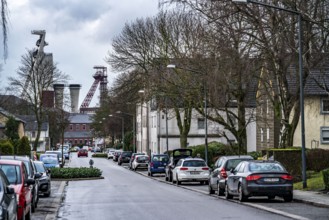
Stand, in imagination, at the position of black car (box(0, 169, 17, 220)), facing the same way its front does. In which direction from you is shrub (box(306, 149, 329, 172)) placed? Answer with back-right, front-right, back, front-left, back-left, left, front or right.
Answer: back-left

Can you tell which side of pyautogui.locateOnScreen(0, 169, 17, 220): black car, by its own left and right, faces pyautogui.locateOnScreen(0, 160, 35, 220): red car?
back

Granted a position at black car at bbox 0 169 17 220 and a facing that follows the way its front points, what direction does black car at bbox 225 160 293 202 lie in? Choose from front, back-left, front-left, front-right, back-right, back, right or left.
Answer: back-left

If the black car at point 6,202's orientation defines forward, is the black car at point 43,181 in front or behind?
behind

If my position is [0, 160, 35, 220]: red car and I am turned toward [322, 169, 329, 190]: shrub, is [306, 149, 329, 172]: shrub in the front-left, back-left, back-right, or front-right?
front-left

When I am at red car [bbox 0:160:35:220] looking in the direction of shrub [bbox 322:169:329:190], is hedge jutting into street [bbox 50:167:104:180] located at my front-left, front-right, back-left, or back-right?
front-left

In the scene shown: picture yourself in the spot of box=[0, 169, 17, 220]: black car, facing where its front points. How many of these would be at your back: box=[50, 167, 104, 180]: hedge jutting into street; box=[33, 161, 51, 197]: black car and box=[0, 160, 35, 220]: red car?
3

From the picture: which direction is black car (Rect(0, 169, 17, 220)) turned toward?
toward the camera
